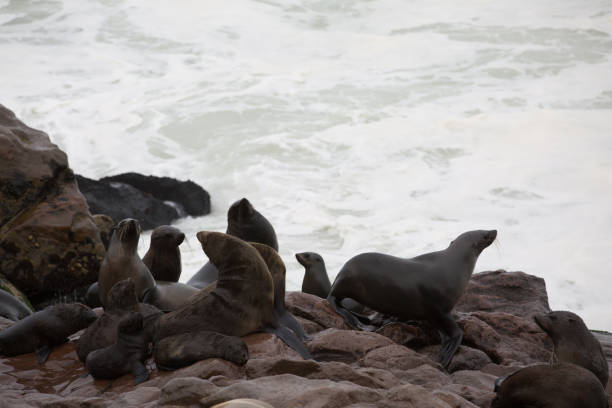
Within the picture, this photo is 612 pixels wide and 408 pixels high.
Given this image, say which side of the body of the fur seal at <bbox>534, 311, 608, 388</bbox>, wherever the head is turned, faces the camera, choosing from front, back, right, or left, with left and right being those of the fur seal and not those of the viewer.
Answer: left

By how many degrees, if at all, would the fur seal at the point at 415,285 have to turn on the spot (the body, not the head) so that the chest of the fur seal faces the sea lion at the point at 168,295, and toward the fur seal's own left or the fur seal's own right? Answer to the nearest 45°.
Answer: approximately 180°

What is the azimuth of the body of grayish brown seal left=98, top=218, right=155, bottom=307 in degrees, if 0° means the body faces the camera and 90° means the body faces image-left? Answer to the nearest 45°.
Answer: approximately 0°

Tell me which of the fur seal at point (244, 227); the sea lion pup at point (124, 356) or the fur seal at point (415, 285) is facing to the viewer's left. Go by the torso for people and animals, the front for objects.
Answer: the fur seal at point (244, 227)

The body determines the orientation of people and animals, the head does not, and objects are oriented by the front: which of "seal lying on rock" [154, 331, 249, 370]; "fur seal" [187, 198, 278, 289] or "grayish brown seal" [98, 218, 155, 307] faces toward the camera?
the grayish brown seal

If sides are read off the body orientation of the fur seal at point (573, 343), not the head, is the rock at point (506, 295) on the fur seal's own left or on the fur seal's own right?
on the fur seal's own right

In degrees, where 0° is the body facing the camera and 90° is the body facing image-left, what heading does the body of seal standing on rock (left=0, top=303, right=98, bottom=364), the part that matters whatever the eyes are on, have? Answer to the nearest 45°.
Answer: approximately 270°

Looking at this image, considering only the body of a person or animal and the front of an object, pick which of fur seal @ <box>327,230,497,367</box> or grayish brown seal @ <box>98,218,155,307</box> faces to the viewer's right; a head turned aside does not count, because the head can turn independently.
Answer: the fur seal

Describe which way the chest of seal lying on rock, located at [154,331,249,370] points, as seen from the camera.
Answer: to the viewer's right
